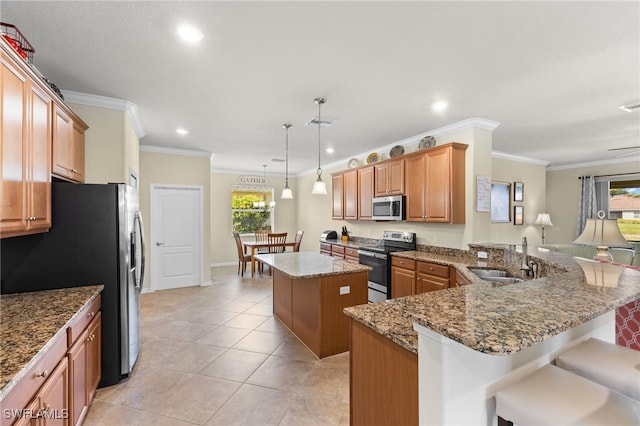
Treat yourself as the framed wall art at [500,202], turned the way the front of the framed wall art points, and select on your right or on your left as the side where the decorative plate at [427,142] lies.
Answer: on your right

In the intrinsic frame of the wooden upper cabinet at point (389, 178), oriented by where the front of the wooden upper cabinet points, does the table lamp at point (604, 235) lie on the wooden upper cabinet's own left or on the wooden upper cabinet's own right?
on the wooden upper cabinet's own left

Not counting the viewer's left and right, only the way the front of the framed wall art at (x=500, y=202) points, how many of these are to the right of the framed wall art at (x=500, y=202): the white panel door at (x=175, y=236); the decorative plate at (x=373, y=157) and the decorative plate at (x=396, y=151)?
3

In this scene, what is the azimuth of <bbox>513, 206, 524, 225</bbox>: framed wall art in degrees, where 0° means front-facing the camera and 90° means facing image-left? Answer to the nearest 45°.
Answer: approximately 315°

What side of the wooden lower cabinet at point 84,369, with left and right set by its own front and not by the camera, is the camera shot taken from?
right
